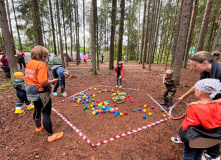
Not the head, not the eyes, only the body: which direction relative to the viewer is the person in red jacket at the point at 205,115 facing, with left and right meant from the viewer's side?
facing away from the viewer and to the left of the viewer

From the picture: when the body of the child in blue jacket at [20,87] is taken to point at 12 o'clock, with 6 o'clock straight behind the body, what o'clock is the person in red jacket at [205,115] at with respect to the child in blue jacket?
The person in red jacket is roughly at 2 o'clock from the child in blue jacket.

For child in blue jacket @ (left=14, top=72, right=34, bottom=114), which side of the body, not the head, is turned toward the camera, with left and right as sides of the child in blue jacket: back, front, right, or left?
right

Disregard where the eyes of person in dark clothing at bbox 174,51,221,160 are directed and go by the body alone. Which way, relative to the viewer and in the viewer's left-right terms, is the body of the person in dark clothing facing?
facing to the left of the viewer

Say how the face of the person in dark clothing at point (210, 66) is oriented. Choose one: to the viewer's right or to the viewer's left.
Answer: to the viewer's left

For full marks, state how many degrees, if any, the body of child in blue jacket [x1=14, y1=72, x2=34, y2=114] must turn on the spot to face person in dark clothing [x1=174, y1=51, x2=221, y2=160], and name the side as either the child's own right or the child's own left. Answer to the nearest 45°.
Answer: approximately 45° to the child's own right

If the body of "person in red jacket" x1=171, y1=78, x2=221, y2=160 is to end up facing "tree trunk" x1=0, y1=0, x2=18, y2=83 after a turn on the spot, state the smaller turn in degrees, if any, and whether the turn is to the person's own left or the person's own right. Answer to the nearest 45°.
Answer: approximately 45° to the person's own left

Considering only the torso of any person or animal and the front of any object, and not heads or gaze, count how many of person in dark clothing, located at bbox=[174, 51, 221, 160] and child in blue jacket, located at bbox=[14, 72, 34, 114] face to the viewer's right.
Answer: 1

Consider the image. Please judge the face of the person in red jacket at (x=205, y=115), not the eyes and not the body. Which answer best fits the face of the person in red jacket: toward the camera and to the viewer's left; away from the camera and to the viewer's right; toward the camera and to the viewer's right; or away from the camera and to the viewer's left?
away from the camera and to the viewer's left
